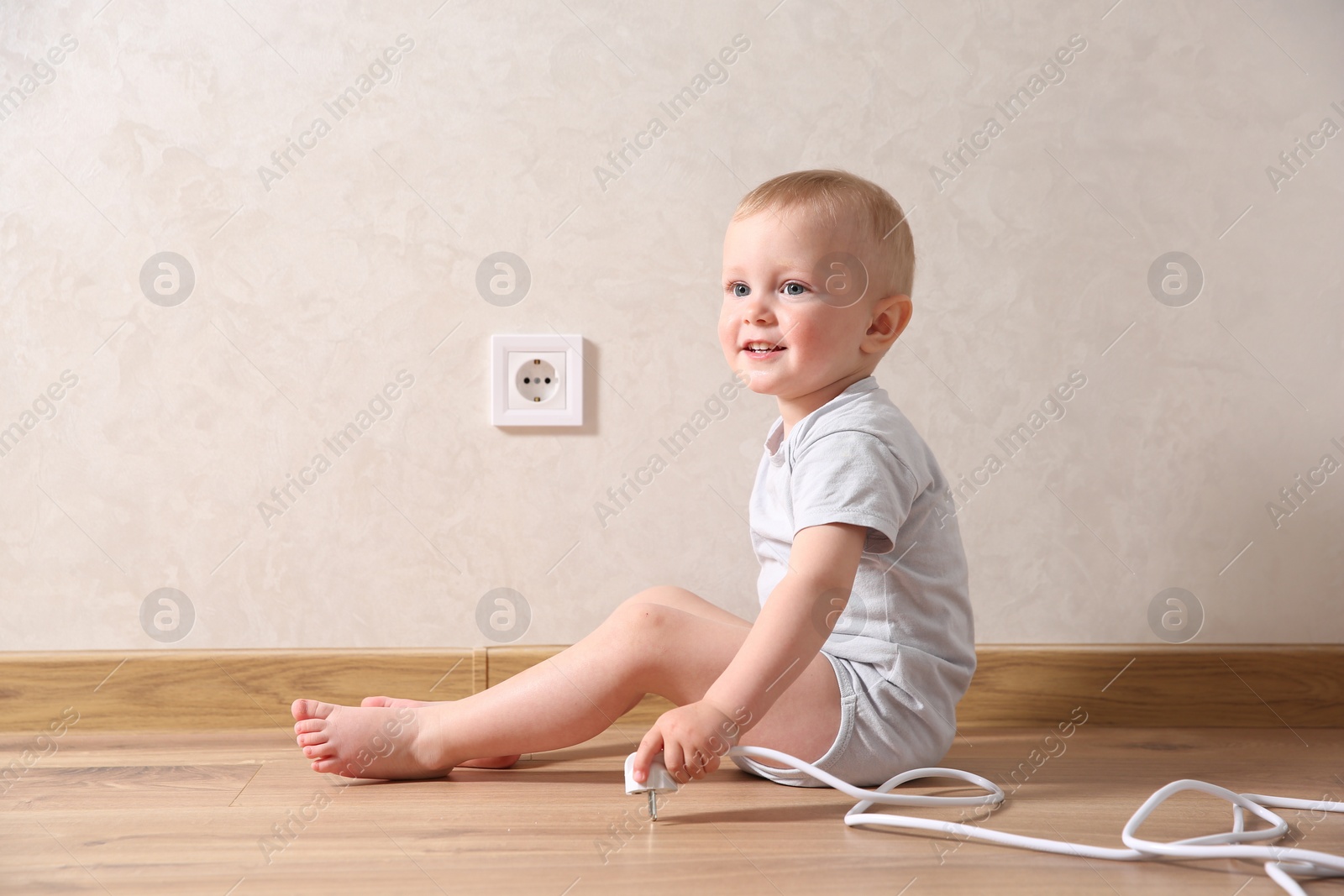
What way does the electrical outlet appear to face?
toward the camera

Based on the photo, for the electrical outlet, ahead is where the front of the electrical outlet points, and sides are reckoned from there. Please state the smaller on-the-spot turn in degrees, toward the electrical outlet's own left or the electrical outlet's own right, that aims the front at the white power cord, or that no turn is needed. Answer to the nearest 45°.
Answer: approximately 45° to the electrical outlet's own left

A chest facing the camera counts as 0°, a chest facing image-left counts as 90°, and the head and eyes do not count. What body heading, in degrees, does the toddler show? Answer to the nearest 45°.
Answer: approximately 90°

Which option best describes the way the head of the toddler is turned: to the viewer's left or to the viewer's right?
to the viewer's left
